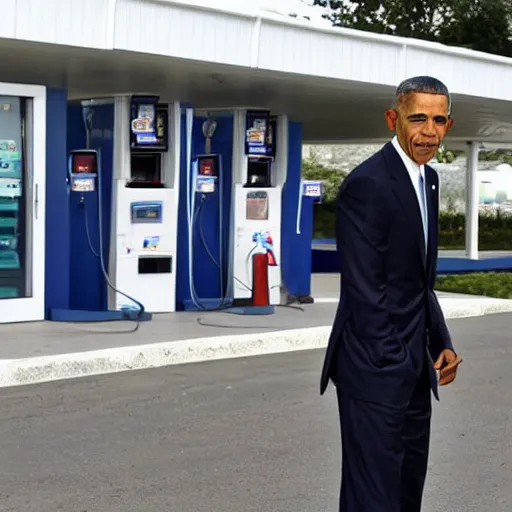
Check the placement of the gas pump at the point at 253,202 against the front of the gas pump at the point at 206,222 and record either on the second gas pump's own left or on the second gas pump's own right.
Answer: on the second gas pump's own left

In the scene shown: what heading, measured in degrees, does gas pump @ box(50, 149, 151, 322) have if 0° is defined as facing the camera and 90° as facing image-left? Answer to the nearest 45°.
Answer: approximately 0°

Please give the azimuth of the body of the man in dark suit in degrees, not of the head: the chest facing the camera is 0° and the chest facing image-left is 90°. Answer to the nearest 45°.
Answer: approximately 315°

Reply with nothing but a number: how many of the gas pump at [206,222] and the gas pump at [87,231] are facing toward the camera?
2

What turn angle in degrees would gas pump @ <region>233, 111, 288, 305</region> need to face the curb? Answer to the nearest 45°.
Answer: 0° — it already faces it

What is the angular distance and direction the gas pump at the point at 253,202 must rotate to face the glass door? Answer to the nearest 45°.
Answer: approximately 45° to its right

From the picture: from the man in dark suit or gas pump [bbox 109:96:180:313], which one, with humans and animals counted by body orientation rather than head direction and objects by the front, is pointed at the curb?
the gas pump

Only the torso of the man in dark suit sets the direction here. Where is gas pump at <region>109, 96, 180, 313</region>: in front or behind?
behind

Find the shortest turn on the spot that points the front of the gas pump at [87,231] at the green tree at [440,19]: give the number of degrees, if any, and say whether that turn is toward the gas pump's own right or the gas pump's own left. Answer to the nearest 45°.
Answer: approximately 135° to the gas pump's own left
